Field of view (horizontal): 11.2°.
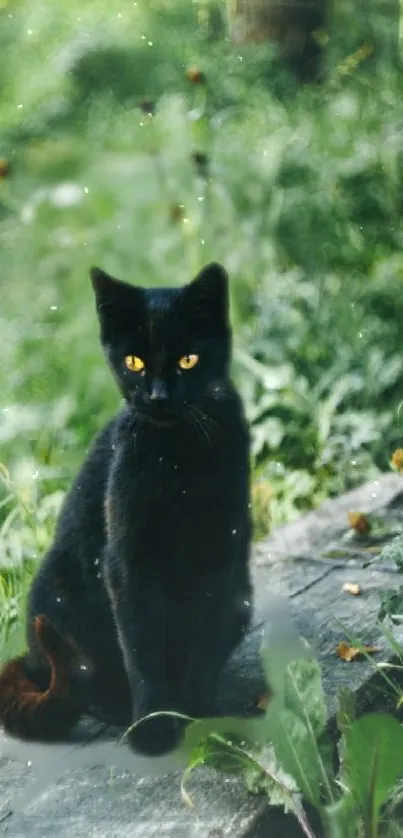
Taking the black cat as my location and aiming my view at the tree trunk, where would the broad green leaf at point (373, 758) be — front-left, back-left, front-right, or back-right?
back-right

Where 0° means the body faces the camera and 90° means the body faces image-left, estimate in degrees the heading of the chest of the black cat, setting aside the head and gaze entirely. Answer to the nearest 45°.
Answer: approximately 315°
